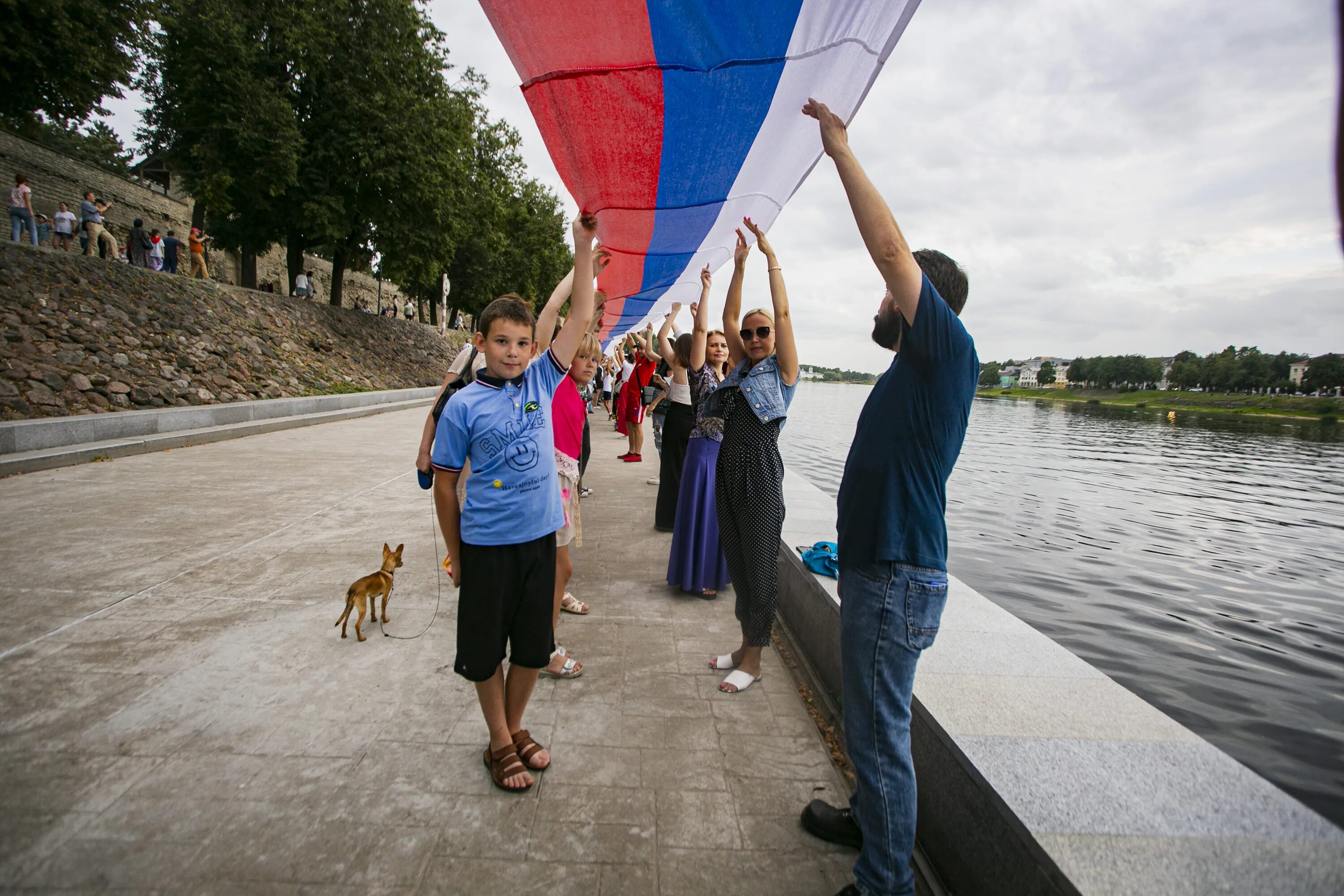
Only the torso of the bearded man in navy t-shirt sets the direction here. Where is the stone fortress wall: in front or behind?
in front

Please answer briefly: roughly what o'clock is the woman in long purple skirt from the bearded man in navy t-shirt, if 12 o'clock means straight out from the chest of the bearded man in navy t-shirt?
The woman in long purple skirt is roughly at 2 o'clock from the bearded man in navy t-shirt.

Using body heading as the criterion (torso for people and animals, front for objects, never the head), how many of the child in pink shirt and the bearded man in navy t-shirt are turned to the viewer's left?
1

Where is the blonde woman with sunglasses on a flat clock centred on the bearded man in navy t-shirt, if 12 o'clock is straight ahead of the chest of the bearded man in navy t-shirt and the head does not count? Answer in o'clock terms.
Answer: The blonde woman with sunglasses is roughly at 2 o'clock from the bearded man in navy t-shirt.

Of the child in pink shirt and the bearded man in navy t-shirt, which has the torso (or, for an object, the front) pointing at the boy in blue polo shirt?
the bearded man in navy t-shirt

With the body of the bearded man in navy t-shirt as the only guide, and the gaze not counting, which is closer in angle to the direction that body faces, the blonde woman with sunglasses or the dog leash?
the dog leash

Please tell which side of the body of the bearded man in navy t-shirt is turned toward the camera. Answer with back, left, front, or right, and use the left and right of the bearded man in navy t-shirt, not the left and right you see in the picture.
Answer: left

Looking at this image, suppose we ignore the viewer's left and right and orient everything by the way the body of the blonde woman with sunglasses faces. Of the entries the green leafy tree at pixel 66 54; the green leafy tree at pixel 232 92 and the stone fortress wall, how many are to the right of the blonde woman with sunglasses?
3

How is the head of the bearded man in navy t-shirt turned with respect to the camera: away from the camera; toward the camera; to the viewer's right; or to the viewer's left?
to the viewer's left

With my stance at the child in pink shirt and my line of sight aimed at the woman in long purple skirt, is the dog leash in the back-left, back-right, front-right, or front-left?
back-left
